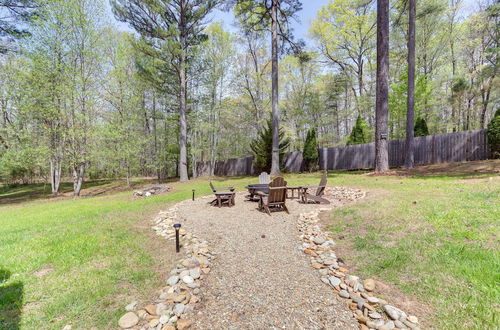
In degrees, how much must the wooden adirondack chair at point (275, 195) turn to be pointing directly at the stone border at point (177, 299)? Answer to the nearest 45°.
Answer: approximately 135° to its left

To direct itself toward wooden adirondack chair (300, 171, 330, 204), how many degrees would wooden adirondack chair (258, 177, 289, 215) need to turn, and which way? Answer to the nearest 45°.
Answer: approximately 90° to its right

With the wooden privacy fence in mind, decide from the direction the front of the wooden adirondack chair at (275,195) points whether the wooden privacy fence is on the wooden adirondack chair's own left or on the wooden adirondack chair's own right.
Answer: on the wooden adirondack chair's own right

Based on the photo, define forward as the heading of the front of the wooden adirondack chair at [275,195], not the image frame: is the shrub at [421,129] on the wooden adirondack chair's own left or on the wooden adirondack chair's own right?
on the wooden adirondack chair's own right

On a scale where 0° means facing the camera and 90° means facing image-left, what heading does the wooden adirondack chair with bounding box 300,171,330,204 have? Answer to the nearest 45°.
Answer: approximately 90°

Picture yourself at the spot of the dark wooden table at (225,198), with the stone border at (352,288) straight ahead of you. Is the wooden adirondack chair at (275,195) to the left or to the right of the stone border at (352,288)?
left

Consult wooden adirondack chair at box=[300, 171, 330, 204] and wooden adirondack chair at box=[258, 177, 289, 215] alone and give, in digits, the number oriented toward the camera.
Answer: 0

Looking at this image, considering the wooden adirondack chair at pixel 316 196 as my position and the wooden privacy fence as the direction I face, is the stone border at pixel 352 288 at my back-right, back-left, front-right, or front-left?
back-right

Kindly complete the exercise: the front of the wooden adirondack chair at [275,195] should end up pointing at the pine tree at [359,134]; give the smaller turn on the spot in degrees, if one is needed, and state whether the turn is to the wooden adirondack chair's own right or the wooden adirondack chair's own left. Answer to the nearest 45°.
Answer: approximately 90° to the wooden adirondack chair's own right

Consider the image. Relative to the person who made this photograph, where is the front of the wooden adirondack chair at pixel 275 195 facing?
facing away from the viewer and to the left of the viewer

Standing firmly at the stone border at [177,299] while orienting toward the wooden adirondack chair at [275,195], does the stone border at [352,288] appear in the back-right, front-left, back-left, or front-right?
front-right

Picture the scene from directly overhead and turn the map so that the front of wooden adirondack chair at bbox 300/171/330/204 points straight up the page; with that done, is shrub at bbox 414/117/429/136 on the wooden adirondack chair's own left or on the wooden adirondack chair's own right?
on the wooden adirondack chair's own right

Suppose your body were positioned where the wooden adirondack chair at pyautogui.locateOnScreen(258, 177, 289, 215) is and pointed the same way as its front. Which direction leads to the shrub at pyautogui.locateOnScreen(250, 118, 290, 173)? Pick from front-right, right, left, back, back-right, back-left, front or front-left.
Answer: front-right

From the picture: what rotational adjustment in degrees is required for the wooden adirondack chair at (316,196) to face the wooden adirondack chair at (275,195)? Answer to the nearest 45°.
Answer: approximately 45° to its left

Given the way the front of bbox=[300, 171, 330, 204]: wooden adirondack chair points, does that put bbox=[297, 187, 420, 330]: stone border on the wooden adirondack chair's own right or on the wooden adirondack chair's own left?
on the wooden adirondack chair's own left

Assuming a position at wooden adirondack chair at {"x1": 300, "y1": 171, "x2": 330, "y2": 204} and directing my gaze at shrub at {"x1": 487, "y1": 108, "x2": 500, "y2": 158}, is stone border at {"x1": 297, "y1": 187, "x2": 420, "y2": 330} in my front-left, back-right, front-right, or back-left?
back-right
